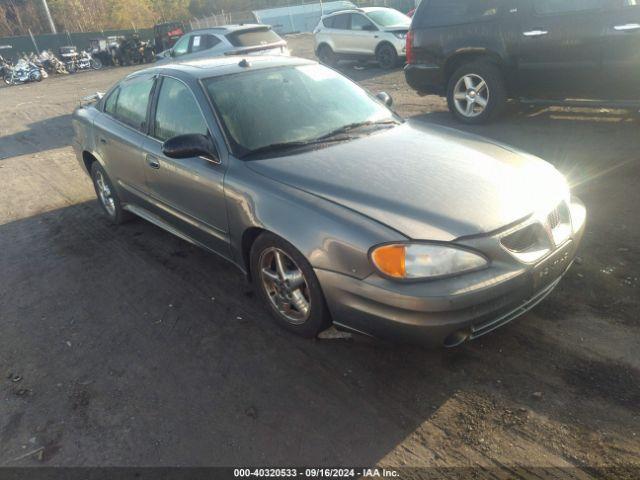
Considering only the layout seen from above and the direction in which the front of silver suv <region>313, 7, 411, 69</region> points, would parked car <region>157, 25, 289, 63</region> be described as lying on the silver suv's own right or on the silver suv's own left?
on the silver suv's own right

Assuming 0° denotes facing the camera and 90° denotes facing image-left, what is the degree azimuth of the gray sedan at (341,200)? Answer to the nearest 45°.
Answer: approximately 315°

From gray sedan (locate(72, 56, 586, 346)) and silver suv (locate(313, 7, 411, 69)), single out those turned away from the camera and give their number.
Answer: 0

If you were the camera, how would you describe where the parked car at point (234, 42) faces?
facing away from the viewer and to the left of the viewer

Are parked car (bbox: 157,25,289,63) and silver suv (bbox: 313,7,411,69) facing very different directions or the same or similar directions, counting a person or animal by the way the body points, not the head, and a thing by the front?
very different directions

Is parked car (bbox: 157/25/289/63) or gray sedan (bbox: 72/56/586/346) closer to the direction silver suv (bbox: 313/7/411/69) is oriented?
the gray sedan

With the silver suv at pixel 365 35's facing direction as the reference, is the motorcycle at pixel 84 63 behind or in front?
behind

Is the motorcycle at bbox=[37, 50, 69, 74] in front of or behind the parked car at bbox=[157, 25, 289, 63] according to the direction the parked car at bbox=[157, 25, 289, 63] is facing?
in front
